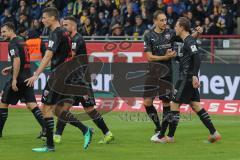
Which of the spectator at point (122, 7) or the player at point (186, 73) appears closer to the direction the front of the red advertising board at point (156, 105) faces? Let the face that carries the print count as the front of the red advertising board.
the player

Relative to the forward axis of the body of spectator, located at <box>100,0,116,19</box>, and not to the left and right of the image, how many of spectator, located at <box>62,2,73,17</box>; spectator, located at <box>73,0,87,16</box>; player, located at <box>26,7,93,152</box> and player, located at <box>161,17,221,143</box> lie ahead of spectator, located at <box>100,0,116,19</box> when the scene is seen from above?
2

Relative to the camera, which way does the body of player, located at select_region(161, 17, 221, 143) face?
to the viewer's left

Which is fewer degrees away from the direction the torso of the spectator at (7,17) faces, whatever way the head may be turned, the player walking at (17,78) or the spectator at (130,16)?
the player walking

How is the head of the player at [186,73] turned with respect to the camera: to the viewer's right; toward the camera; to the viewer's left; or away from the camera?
to the viewer's left

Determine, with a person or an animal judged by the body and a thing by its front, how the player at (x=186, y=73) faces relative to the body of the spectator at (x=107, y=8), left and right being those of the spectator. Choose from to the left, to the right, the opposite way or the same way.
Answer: to the right
